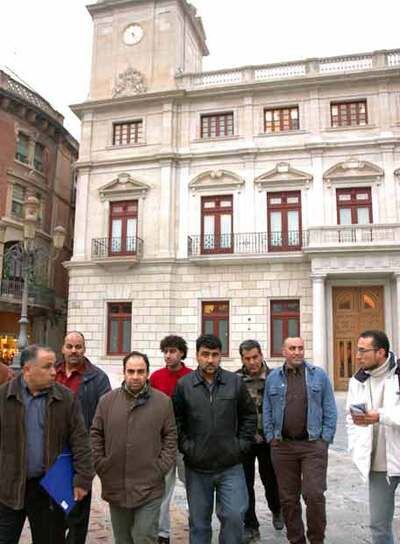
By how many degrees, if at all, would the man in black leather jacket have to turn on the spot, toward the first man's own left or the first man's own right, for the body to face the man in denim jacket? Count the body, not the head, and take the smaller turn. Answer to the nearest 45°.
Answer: approximately 135° to the first man's own left

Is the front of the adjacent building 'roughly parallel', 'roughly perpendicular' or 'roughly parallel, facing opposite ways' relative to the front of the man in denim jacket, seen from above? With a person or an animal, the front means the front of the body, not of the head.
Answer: roughly perpendicular

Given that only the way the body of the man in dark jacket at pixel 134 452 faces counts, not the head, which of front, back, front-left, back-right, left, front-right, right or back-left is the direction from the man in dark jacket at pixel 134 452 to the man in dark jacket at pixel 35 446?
right

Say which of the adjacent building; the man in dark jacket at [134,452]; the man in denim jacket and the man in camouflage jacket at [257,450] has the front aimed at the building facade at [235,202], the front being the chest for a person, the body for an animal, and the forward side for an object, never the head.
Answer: the adjacent building

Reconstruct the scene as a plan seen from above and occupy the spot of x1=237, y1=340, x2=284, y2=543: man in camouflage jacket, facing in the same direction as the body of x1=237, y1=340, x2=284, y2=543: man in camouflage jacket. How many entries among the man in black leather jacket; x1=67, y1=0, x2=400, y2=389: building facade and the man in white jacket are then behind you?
1

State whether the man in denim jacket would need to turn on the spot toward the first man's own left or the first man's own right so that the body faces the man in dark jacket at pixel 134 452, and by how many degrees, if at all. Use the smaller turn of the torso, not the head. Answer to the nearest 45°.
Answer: approximately 45° to the first man's own right

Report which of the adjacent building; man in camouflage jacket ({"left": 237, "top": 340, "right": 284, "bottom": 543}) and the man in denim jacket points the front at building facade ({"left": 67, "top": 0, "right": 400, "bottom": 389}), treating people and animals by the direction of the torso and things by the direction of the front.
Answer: the adjacent building

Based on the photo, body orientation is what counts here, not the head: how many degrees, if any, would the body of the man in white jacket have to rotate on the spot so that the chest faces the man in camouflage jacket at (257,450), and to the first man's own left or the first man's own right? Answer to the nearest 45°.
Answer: approximately 90° to the first man's own right

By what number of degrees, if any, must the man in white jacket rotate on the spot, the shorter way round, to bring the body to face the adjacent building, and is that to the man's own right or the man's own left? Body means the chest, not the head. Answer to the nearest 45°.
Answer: approximately 90° to the man's own right

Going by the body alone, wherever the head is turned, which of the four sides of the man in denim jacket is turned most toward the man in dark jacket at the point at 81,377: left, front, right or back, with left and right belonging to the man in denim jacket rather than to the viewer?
right
